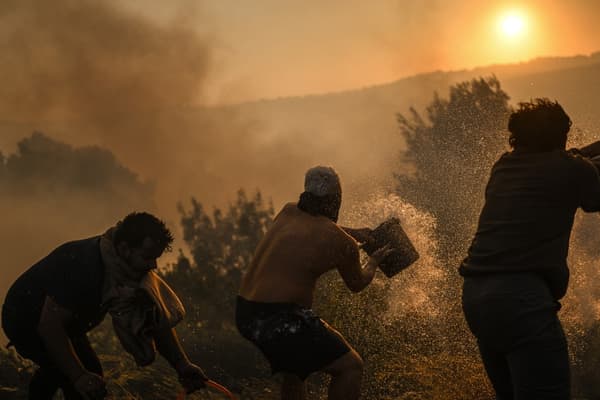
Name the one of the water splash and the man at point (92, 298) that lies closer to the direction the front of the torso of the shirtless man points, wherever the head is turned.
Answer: the water splash

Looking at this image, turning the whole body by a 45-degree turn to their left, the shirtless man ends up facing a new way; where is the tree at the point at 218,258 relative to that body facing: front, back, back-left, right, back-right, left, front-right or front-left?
front

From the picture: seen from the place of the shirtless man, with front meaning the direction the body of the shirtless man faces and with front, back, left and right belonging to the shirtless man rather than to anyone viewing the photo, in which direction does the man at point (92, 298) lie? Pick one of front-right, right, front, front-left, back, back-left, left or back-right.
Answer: back-left

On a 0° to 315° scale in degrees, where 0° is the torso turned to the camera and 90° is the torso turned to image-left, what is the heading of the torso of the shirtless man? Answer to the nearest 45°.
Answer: approximately 225°

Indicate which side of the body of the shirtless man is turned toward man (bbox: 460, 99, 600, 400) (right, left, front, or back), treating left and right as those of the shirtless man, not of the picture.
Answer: right

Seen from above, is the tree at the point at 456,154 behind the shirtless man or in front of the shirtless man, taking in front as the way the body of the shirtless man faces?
in front

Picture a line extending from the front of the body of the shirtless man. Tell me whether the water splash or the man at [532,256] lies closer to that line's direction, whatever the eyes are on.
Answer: the water splash
